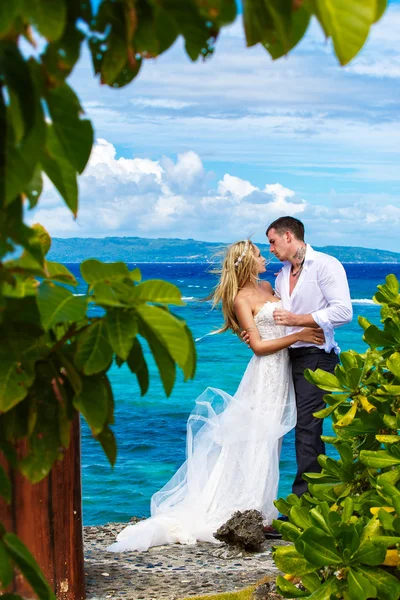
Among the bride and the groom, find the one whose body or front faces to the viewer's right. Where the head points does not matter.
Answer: the bride

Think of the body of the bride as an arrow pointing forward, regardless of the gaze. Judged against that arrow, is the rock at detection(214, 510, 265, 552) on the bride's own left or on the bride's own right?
on the bride's own right

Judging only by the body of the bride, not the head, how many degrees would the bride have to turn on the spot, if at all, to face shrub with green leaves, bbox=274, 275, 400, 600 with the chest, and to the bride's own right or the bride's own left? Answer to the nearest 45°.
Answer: approximately 90° to the bride's own right

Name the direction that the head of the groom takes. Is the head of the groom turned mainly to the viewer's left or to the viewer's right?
to the viewer's left

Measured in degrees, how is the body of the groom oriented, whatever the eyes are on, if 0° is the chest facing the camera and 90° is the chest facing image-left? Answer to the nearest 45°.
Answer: approximately 45°

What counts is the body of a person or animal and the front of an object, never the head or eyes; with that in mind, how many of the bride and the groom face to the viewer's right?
1

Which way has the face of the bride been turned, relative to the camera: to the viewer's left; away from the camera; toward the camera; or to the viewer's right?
to the viewer's right

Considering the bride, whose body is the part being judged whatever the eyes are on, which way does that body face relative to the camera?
to the viewer's right

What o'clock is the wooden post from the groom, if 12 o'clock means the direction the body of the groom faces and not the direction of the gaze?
The wooden post is roughly at 11 o'clock from the groom.
